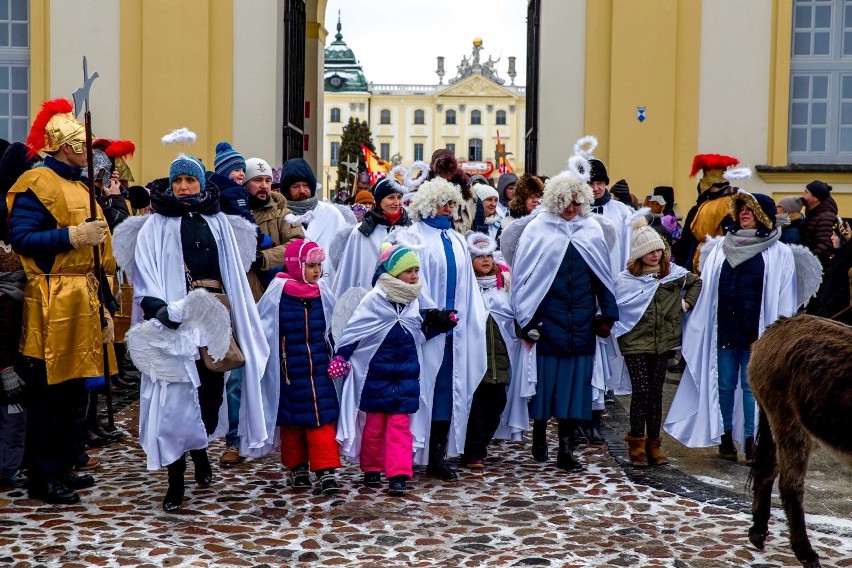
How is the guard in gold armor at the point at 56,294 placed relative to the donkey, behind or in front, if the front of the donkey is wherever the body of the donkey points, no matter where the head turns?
behind

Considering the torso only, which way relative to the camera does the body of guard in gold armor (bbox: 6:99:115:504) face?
to the viewer's right

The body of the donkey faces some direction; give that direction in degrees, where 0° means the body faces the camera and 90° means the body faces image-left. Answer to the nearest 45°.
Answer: approximately 270°

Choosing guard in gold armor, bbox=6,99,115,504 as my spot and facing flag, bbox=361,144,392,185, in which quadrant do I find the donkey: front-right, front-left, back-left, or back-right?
back-right

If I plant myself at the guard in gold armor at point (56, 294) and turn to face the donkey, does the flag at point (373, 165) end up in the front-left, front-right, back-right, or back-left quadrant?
back-left

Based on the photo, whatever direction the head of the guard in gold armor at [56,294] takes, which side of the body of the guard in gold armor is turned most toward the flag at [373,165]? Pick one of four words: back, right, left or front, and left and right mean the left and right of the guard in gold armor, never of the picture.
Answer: left

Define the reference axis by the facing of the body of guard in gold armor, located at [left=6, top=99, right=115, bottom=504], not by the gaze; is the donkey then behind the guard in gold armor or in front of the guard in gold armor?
in front

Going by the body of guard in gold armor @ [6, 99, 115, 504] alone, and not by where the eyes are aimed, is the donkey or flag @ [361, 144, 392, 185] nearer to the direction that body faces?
the donkey
